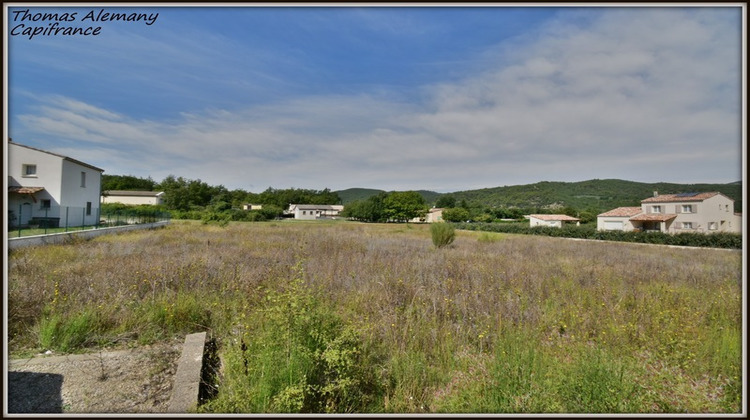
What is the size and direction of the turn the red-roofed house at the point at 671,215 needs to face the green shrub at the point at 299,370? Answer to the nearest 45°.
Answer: approximately 45° to its left

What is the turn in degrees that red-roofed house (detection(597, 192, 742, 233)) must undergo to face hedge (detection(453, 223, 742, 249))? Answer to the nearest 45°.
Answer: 0° — it already faces it

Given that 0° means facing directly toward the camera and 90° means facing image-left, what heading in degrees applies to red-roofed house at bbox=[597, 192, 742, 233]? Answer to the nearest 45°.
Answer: approximately 45°

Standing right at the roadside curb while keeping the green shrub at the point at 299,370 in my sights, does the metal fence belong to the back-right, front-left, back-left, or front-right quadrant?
back-left

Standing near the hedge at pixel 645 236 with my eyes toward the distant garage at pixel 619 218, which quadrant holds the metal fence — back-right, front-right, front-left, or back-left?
back-left

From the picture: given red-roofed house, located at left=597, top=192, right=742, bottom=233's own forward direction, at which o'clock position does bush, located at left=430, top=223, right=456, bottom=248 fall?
The bush is roughly at 11 o'clock from the red-roofed house.

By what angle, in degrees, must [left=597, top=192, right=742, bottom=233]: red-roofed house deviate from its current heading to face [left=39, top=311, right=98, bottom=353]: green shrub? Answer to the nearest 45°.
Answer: approximately 45° to its left

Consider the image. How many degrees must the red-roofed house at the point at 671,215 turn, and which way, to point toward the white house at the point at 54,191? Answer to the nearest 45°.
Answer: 0° — it already faces it

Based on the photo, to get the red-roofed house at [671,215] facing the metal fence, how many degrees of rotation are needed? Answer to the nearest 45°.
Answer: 0° — it already faces it
